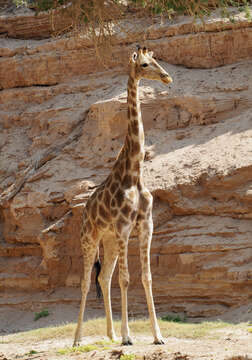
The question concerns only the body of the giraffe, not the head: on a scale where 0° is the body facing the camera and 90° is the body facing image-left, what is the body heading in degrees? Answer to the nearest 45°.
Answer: approximately 315°

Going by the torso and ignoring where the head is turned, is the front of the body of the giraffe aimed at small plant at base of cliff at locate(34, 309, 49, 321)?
no

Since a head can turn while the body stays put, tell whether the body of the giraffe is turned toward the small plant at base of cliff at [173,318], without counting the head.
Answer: no
